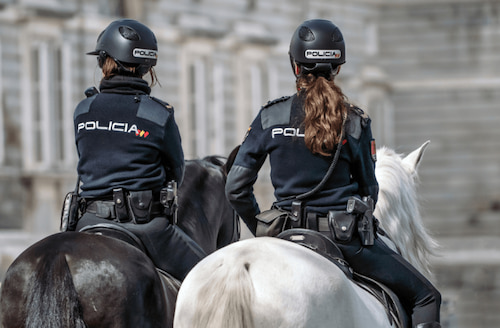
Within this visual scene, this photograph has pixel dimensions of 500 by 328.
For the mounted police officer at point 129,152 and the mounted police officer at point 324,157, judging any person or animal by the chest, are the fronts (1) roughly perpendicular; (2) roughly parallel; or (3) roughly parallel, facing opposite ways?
roughly parallel

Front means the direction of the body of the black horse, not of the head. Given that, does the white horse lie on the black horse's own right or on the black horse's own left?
on the black horse's own right

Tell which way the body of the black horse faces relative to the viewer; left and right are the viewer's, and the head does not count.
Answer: facing away from the viewer and to the right of the viewer

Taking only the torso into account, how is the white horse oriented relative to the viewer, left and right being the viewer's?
facing away from the viewer and to the right of the viewer

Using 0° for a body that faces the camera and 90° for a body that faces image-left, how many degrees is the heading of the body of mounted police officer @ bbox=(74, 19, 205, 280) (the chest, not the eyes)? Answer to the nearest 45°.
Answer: approximately 225°

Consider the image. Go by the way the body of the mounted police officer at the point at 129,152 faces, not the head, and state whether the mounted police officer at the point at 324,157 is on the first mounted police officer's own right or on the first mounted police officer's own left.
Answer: on the first mounted police officer's own right

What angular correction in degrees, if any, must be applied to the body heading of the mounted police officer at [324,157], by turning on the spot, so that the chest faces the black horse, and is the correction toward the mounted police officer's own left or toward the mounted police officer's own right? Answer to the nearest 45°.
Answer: approximately 135° to the mounted police officer's own left

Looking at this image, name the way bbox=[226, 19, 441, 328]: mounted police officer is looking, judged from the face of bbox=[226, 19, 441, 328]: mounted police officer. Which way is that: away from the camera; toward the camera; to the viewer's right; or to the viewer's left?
away from the camera

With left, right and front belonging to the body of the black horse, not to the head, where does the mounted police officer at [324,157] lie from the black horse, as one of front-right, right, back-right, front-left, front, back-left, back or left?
front-right

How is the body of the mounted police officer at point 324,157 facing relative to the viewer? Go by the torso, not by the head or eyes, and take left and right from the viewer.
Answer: facing away from the viewer and to the right of the viewer
